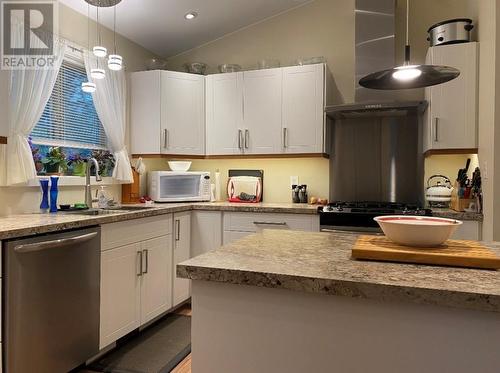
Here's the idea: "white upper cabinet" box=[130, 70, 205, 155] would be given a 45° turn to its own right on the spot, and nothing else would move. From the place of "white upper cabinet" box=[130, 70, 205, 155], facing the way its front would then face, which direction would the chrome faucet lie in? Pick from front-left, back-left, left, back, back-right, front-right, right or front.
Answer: front-right

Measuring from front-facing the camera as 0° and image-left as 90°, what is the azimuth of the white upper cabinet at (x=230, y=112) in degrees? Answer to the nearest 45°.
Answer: approximately 0°

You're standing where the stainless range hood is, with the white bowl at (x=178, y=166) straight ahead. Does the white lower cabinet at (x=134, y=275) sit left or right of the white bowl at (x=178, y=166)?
left

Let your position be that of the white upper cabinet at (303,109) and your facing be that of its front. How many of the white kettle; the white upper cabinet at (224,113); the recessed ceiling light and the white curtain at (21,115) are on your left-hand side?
1

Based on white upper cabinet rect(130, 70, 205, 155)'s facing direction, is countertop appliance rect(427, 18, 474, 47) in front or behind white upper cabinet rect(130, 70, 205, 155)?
in front

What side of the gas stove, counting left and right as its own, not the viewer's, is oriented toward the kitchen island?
front

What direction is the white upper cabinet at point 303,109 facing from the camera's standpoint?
toward the camera

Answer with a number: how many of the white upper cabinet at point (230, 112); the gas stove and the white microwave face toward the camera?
3

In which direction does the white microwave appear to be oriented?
toward the camera

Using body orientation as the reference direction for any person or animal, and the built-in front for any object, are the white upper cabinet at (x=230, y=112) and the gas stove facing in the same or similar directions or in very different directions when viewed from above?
same or similar directions

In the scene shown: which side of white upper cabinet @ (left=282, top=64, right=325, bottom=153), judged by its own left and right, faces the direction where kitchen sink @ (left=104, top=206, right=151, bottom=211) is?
right
